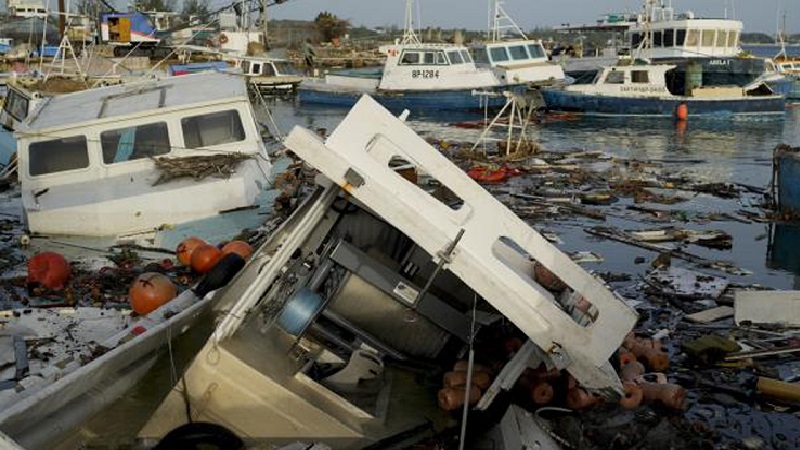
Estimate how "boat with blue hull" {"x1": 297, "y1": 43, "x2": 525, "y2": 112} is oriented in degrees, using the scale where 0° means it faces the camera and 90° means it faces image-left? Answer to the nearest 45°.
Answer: approximately 270°

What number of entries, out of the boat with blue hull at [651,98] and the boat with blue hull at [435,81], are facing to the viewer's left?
1

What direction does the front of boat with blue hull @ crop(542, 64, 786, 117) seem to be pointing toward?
to the viewer's left

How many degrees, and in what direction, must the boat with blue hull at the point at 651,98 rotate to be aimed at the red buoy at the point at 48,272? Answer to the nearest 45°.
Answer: approximately 90° to its left

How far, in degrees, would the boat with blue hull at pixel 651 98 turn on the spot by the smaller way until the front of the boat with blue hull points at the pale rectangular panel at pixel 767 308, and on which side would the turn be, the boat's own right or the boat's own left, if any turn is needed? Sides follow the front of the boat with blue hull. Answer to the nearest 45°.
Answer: approximately 90° to the boat's own left

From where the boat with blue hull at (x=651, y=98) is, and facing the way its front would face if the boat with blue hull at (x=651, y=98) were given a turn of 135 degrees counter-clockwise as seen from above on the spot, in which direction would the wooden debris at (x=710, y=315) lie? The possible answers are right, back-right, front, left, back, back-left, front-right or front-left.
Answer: front-right

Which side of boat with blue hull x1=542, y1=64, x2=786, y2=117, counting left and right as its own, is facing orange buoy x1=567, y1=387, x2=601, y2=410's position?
left

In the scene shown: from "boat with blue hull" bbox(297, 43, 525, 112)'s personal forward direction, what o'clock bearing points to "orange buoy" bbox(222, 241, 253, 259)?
The orange buoy is roughly at 3 o'clock from the boat with blue hull.

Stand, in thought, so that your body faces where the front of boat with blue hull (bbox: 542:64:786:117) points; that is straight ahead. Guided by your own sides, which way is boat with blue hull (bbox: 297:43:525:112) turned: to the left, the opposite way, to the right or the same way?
the opposite way

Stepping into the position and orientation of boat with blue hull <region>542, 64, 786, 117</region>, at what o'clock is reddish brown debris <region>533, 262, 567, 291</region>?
The reddish brown debris is roughly at 9 o'clock from the boat with blue hull.

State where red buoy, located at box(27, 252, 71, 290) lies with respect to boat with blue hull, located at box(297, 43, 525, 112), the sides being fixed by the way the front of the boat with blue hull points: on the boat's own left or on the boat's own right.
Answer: on the boat's own right
